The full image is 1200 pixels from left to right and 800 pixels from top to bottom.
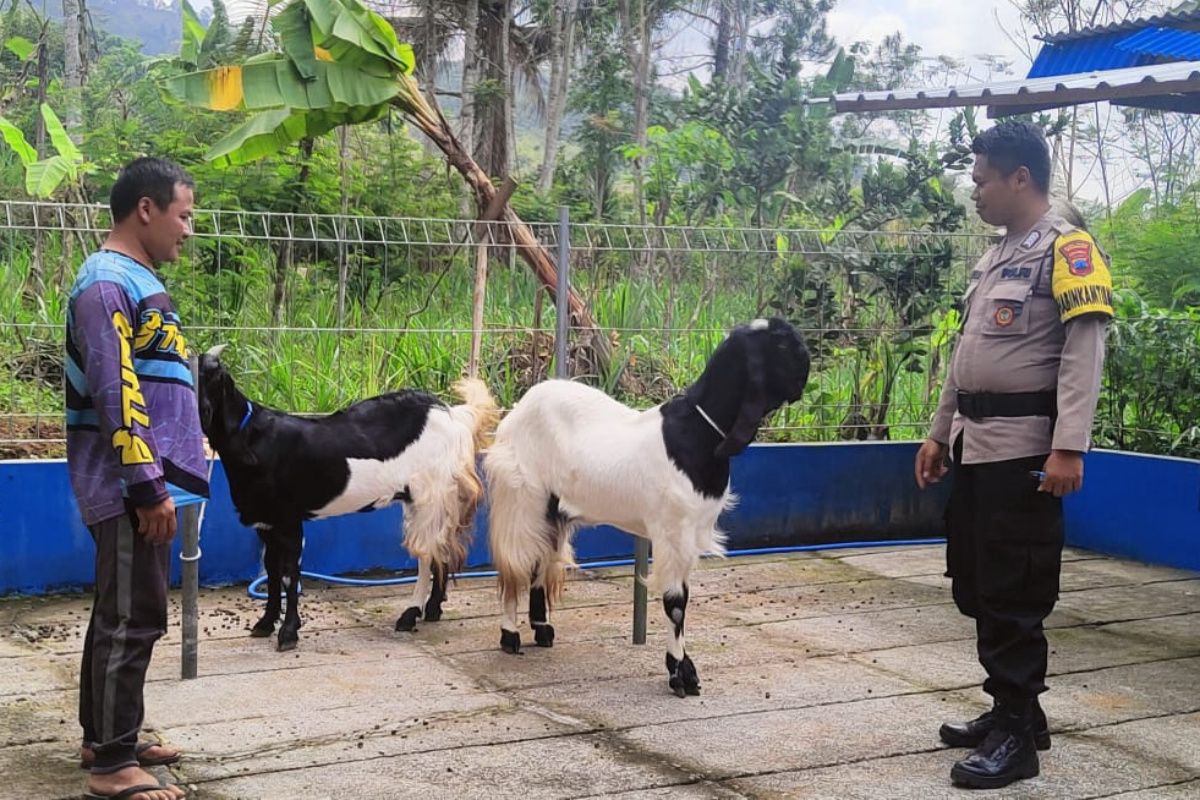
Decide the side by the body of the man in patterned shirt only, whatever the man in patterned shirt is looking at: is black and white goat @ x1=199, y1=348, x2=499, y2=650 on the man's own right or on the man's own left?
on the man's own left

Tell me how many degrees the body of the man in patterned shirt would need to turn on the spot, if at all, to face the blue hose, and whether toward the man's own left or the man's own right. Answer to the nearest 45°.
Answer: approximately 45° to the man's own left

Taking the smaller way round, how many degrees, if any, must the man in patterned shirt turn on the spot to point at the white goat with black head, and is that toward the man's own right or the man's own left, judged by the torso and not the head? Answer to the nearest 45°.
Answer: approximately 45° to the man's own left

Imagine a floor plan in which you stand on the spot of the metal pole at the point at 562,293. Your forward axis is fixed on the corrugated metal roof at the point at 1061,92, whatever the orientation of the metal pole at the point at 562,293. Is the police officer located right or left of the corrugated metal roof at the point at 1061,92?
right

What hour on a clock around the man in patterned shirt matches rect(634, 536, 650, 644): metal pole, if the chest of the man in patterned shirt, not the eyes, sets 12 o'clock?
The metal pole is roughly at 11 o'clock from the man in patterned shirt.

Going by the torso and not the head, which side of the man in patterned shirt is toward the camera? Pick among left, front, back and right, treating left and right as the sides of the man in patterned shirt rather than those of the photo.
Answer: right

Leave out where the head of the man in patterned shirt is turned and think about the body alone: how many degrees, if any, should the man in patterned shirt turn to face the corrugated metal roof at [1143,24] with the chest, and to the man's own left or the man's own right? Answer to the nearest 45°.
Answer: approximately 45° to the man's own left

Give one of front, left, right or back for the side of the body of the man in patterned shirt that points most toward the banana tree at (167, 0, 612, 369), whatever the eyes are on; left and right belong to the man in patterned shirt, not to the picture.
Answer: left
